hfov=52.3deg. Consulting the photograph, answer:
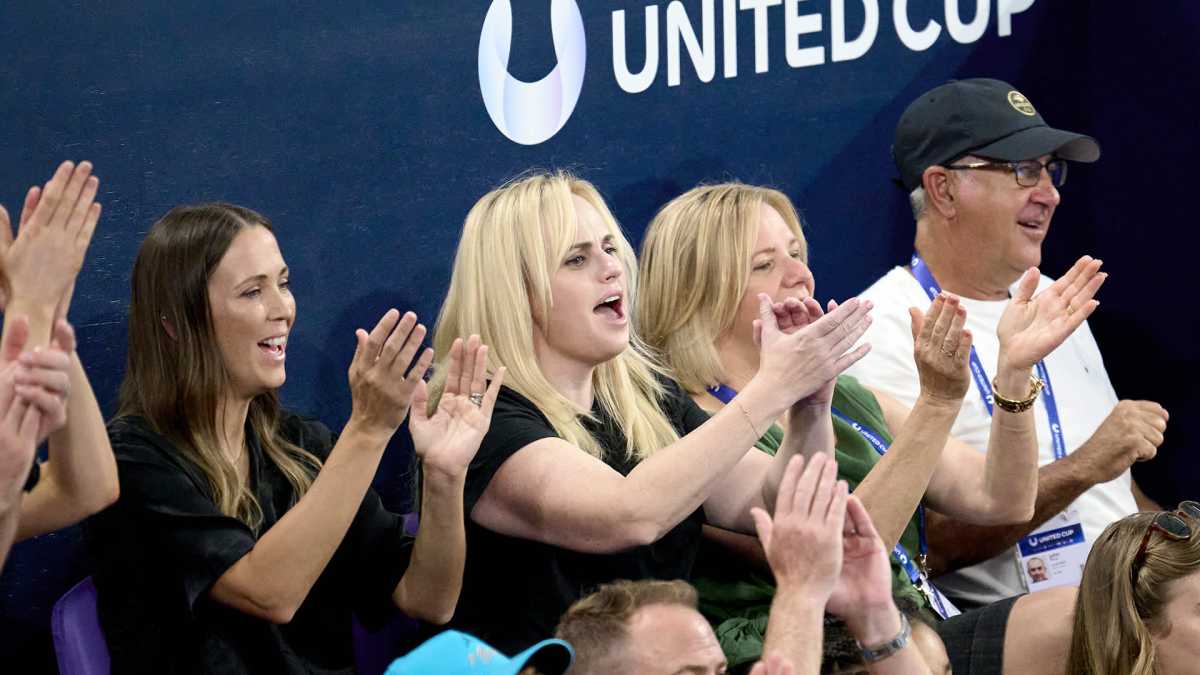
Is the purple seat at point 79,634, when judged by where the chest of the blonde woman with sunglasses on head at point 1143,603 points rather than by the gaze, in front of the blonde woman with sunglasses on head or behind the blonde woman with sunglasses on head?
behind

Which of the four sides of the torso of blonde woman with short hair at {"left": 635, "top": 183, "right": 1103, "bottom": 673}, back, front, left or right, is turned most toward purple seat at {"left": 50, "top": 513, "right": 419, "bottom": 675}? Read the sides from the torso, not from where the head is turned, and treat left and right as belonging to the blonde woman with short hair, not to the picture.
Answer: right

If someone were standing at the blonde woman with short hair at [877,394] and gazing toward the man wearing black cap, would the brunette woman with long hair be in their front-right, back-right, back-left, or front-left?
back-left

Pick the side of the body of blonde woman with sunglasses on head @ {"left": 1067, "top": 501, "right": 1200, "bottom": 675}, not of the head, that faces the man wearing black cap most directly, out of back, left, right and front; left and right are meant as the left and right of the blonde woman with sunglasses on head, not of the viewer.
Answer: left

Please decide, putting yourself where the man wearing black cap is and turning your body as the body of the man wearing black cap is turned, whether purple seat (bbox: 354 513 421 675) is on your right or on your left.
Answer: on your right

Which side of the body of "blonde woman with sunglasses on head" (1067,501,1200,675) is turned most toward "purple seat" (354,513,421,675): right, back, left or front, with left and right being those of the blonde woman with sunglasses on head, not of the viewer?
back

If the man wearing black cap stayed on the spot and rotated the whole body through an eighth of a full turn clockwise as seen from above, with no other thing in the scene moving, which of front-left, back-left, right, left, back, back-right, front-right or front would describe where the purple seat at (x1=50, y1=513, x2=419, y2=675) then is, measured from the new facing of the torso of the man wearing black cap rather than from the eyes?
front-right

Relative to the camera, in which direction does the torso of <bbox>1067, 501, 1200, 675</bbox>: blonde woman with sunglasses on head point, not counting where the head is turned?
to the viewer's right
